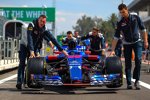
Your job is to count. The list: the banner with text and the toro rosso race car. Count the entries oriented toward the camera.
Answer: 2

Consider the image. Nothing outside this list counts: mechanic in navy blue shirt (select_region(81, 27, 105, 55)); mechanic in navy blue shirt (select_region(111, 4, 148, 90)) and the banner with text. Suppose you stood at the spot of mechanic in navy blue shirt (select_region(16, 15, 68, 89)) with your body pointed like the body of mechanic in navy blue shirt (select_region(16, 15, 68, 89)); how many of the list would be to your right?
0

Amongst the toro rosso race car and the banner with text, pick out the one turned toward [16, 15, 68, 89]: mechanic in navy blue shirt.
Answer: the banner with text

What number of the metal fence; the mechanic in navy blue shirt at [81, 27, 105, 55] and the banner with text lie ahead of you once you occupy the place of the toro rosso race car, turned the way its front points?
0

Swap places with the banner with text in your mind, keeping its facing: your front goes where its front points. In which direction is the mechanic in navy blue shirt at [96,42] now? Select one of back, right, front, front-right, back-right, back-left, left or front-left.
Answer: front

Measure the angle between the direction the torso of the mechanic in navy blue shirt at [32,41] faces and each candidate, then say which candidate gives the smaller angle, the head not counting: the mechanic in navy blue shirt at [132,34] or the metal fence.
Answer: the mechanic in navy blue shirt

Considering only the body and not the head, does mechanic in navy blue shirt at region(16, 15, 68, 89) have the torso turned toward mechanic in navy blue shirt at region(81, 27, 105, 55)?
no

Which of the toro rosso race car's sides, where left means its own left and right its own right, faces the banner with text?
back

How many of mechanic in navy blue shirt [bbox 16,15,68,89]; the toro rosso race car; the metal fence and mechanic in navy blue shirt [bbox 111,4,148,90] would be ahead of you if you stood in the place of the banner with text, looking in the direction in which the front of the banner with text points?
4

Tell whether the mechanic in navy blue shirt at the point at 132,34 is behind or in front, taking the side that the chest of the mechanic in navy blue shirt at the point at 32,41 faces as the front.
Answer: in front

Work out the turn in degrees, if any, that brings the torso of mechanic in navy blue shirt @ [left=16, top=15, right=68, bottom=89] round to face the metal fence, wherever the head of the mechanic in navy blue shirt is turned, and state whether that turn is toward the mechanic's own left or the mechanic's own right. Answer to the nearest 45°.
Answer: approximately 135° to the mechanic's own left

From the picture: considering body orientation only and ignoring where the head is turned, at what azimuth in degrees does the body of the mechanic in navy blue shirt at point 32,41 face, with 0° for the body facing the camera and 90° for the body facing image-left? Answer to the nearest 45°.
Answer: approximately 315°

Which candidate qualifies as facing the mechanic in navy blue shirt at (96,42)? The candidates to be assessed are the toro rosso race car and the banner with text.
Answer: the banner with text

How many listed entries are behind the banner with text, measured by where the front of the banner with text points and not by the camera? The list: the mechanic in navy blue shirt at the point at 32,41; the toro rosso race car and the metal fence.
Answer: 0

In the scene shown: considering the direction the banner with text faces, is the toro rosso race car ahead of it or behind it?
ahead

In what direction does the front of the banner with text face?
toward the camera

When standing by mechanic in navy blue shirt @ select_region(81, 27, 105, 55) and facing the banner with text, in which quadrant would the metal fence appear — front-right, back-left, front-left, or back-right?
front-left

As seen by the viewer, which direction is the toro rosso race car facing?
toward the camera
